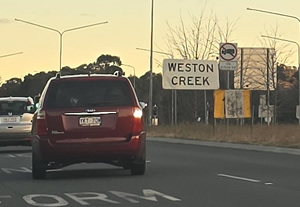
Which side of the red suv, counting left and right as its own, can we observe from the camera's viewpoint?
back

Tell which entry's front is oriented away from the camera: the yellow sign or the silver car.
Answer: the silver car

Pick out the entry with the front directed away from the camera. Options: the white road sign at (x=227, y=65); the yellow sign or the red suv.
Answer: the red suv

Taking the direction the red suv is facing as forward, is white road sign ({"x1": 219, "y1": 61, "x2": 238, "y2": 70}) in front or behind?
in front

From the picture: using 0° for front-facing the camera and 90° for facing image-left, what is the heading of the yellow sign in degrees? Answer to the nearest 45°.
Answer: approximately 0°

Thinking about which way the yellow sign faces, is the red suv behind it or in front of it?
in front

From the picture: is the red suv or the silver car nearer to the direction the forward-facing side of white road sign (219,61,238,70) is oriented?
the red suv

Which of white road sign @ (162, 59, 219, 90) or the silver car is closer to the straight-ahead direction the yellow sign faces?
the silver car

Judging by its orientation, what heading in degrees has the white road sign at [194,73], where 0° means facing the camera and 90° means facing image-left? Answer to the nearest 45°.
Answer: approximately 0°

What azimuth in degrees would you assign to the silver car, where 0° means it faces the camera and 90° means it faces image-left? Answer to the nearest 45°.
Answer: approximately 180°
